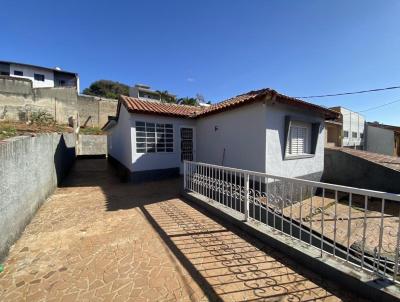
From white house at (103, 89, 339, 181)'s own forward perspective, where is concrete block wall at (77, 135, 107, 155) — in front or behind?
behind

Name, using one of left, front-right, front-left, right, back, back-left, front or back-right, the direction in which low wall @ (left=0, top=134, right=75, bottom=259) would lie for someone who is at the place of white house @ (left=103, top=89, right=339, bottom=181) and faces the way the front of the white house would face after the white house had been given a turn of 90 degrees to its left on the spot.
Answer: back

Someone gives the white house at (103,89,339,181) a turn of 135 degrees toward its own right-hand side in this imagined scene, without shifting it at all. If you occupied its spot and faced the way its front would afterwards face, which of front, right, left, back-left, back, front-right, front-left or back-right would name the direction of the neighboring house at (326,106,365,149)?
back-right

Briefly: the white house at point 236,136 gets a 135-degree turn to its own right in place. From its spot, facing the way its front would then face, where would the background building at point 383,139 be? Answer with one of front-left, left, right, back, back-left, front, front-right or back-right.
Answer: back-right

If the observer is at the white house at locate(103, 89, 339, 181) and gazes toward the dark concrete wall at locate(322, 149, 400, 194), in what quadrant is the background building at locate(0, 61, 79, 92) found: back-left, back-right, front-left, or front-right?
back-left

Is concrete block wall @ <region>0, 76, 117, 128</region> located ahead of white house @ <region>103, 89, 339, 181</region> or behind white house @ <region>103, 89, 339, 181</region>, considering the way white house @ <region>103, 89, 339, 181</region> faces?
behind

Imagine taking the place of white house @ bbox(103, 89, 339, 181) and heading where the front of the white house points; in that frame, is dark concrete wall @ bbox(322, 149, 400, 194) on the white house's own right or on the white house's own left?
on the white house's own left

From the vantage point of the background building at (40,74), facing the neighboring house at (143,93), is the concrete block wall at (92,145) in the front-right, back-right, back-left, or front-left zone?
front-right

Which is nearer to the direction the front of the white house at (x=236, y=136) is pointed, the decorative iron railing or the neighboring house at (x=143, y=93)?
the decorative iron railing

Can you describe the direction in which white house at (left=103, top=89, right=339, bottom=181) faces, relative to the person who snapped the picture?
facing the viewer and to the right of the viewer
